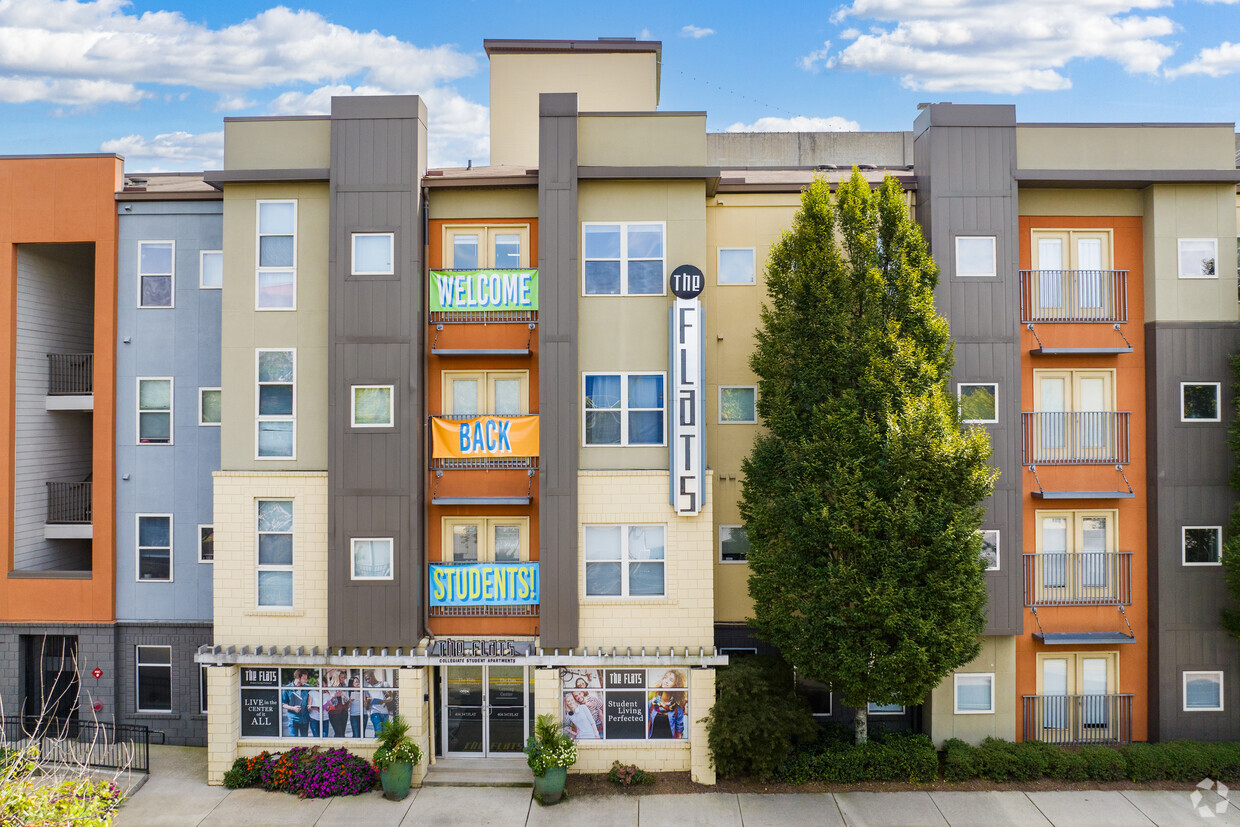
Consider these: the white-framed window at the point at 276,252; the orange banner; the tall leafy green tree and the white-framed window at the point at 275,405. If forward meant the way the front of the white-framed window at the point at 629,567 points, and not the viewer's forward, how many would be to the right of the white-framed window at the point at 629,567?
3

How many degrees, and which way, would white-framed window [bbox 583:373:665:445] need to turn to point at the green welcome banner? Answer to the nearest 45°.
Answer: approximately 90° to its right

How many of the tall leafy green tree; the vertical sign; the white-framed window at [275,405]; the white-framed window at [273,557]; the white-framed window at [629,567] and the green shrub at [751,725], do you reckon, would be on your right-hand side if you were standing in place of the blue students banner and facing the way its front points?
2

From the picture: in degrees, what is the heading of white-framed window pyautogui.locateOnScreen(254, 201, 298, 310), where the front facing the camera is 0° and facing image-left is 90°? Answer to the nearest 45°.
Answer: approximately 0°

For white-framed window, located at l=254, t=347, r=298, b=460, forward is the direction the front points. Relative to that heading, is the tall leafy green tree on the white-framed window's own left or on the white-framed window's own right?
on the white-framed window's own left
